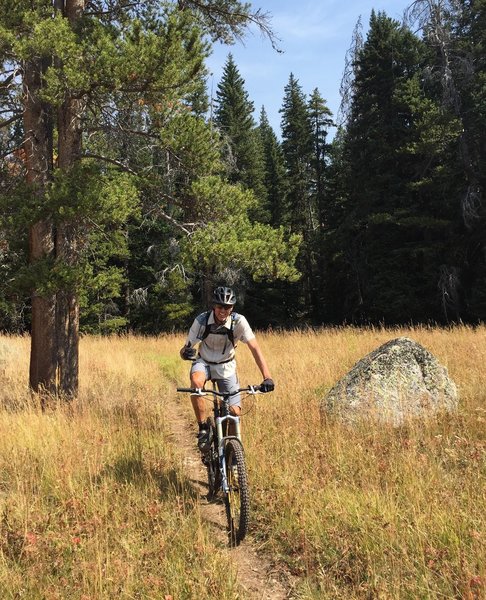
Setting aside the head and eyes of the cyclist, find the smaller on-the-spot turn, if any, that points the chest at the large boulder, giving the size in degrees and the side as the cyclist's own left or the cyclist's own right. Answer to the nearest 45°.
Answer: approximately 135° to the cyclist's own left

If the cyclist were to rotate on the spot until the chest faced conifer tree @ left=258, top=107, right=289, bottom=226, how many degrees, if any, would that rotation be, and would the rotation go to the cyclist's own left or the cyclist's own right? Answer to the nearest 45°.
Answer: approximately 180°

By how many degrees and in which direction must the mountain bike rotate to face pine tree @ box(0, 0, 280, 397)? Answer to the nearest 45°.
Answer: approximately 135° to its right

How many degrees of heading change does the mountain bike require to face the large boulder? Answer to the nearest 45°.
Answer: approximately 135° to its left

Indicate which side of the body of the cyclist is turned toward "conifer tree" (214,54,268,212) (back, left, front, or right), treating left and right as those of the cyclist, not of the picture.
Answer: back

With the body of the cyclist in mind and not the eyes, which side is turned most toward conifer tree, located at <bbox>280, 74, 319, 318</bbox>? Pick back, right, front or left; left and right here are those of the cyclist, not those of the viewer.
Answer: back

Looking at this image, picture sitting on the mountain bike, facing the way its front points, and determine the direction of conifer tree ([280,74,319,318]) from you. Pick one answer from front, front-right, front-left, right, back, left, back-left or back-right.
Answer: back

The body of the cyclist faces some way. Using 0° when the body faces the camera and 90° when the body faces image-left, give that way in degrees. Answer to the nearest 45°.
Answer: approximately 0°

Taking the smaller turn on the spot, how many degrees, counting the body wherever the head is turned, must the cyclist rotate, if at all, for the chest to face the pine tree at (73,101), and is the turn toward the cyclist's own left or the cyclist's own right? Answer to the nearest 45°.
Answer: approximately 135° to the cyclist's own right

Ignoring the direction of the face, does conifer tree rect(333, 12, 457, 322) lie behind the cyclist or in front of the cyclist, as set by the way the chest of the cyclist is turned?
behind
